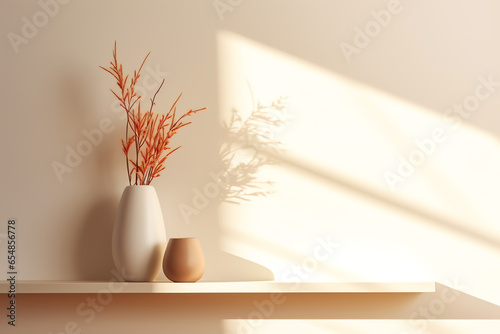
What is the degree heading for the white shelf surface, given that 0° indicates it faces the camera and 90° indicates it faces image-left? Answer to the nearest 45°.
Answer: approximately 0°
